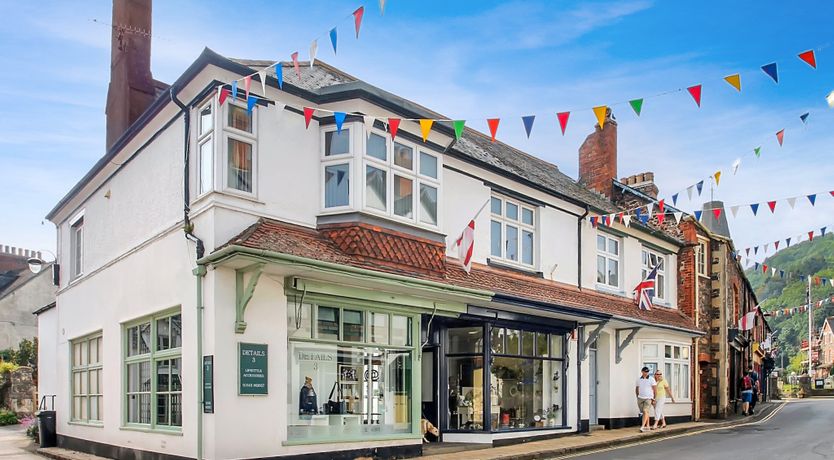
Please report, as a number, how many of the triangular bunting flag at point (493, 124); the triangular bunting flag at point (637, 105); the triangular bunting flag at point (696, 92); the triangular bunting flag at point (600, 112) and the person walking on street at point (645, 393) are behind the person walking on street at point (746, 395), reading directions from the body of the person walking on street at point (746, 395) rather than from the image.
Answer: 5

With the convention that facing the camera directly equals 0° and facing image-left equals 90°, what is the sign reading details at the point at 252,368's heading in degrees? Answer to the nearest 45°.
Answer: approximately 315°

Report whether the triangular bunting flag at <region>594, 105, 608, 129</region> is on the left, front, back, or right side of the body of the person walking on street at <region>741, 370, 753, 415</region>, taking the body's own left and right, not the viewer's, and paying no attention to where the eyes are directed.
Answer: back

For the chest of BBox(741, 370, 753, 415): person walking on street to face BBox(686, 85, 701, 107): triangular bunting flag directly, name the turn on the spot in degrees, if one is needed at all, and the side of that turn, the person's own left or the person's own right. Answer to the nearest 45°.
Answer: approximately 180°

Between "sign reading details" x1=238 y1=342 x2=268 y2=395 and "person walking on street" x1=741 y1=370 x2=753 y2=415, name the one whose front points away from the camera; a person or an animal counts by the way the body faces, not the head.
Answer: the person walking on street

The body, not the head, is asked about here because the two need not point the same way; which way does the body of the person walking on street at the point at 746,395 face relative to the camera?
away from the camera

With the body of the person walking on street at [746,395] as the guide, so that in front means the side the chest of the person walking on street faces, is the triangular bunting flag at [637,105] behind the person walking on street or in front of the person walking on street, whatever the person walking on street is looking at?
behind

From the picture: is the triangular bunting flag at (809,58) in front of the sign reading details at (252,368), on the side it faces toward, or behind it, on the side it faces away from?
in front

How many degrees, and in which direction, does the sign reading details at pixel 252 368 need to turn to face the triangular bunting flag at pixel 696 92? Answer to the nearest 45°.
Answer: approximately 45° to its left

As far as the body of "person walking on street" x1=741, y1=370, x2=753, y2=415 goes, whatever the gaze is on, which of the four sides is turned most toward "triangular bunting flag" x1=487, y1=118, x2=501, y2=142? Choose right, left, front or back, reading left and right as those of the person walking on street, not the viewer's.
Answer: back

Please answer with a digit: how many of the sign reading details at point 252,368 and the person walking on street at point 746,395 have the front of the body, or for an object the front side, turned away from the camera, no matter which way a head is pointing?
1

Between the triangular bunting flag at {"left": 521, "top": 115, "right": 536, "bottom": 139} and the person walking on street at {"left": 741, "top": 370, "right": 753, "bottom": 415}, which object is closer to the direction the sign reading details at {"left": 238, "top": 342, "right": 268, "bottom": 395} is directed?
the triangular bunting flag
